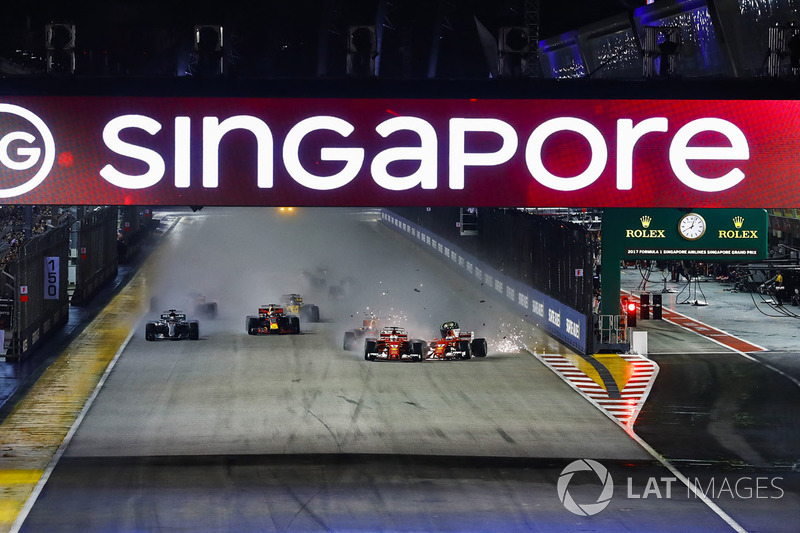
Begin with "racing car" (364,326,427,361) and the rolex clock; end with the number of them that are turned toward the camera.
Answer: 2

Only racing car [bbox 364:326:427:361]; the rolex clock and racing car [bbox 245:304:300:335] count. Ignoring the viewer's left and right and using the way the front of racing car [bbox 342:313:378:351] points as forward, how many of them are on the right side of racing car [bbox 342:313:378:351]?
1

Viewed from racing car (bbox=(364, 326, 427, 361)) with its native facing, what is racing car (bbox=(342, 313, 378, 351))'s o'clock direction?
racing car (bbox=(342, 313, 378, 351)) is roughly at 5 o'clock from racing car (bbox=(364, 326, 427, 361)).

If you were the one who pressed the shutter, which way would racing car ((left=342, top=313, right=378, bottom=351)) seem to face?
facing the viewer and to the left of the viewer

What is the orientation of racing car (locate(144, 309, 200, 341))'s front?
toward the camera

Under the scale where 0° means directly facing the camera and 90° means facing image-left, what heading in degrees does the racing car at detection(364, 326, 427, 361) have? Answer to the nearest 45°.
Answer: approximately 0°

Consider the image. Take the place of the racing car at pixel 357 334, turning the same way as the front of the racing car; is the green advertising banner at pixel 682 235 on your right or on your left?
on your left

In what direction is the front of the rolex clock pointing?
toward the camera

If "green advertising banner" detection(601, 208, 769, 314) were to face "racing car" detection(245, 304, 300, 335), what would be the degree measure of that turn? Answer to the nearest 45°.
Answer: approximately 90° to its right

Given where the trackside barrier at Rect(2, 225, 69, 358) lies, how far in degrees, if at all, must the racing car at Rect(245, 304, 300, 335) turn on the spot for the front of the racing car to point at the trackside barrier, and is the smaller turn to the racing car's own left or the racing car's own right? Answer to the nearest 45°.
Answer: approximately 90° to the racing car's own right

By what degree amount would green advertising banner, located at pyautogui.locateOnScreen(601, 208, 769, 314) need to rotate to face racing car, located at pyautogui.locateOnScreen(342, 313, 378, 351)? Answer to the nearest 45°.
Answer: approximately 90° to its right

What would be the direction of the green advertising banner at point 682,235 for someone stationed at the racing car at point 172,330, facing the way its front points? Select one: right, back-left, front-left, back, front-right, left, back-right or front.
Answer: front-left

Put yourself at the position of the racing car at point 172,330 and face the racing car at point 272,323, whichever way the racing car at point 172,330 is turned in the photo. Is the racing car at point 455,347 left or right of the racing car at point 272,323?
right
